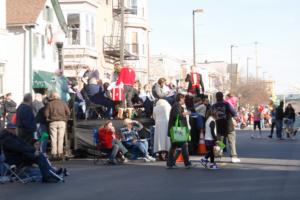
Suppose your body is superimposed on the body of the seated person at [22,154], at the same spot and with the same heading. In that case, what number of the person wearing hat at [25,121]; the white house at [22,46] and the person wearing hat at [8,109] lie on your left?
3

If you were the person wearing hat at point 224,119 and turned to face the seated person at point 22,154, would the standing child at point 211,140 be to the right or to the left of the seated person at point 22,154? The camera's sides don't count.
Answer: left

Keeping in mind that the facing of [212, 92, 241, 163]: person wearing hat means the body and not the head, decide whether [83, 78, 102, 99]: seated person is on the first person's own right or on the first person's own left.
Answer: on the first person's own left

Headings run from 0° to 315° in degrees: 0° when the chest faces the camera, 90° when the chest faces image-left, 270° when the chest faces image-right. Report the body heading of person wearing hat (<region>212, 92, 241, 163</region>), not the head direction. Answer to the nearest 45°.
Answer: approximately 225°

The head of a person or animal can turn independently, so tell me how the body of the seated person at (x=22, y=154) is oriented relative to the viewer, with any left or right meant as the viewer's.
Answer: facing to the right of the viewer

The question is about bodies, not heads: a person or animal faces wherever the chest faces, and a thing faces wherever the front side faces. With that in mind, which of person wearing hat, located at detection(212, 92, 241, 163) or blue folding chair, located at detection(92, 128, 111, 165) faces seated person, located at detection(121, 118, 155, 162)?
the blue folding chair

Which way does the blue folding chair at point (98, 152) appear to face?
to the viewer's right
